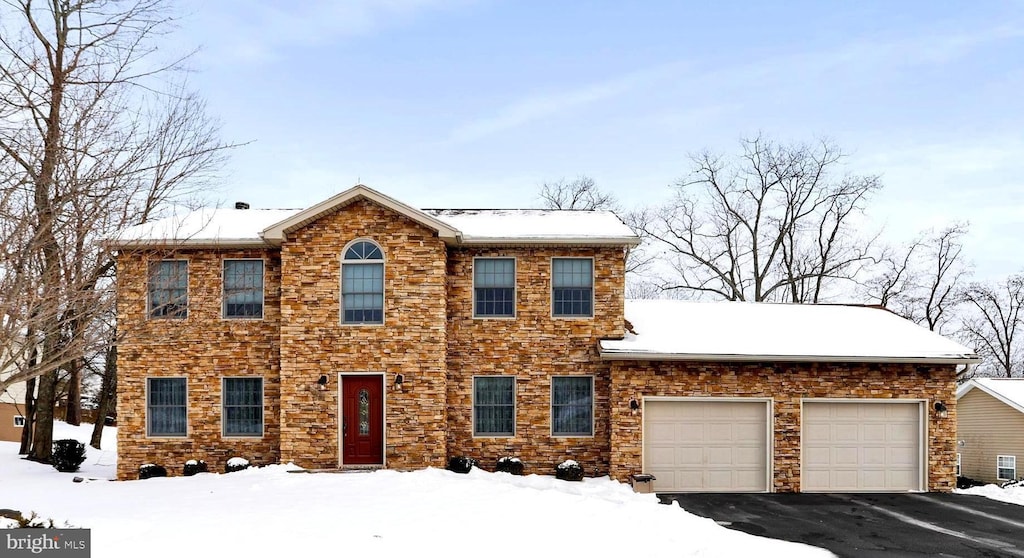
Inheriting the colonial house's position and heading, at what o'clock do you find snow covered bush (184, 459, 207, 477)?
The snow covered bush is roughly at 3 o'clock from the colonial house.

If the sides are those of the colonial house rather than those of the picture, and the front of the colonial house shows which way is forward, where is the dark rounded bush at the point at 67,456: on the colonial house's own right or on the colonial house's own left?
on the colonial house's own right

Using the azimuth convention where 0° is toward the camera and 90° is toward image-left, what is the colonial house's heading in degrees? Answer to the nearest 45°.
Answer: approximately 0°
